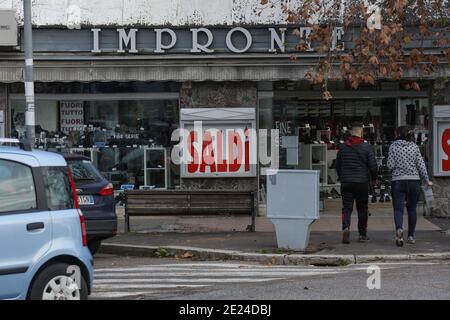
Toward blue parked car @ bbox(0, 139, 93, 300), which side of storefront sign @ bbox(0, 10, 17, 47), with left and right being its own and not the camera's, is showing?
front

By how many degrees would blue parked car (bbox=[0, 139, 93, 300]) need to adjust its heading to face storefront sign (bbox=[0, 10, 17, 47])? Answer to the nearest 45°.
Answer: approximately 90° to its right

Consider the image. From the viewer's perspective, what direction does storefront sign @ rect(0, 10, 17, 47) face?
toward the camera

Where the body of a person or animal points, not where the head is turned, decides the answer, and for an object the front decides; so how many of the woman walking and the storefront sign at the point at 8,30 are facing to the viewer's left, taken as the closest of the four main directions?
0

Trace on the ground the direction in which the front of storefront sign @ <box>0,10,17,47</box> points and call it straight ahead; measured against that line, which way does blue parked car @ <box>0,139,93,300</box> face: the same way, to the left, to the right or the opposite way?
to the right

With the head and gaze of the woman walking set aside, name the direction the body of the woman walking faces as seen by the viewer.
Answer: away from the camera

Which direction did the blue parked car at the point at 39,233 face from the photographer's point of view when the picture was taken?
facing to the left of the viewer

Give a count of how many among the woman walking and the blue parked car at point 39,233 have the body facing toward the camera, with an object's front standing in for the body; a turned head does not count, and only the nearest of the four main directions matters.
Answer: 0

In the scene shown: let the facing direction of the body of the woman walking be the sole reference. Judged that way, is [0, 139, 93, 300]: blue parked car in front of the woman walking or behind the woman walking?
behind

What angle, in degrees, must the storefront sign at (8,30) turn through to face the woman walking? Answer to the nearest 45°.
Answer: approximately 45° to its left

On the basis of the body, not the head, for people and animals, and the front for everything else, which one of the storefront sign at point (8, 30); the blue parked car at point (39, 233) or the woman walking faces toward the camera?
the storefront sign

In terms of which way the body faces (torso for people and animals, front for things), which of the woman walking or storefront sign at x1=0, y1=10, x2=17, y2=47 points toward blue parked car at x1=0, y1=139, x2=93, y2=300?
the storefront sign

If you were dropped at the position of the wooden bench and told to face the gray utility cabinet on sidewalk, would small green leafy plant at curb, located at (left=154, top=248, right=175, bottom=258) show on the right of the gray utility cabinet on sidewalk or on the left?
right

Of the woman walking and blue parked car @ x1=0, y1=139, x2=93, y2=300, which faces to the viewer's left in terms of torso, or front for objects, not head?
the blue parked car

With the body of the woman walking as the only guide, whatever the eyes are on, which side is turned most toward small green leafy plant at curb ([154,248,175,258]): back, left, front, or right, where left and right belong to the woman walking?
left

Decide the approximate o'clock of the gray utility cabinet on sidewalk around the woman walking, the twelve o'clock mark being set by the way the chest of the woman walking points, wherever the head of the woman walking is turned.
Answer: The gray utility cabinet on sidewalk is roughly at 8 o'clock from the woman walking.
